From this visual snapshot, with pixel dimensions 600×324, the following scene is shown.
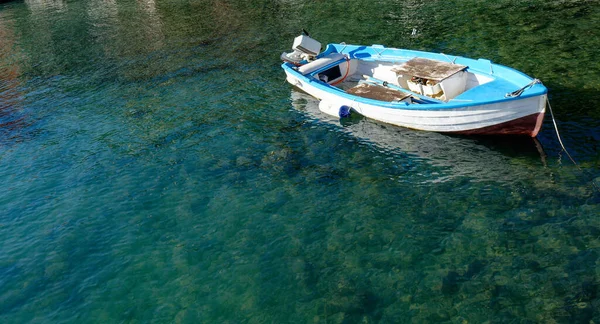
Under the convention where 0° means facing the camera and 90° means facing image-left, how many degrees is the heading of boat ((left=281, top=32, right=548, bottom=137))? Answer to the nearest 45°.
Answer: approximately 315°
